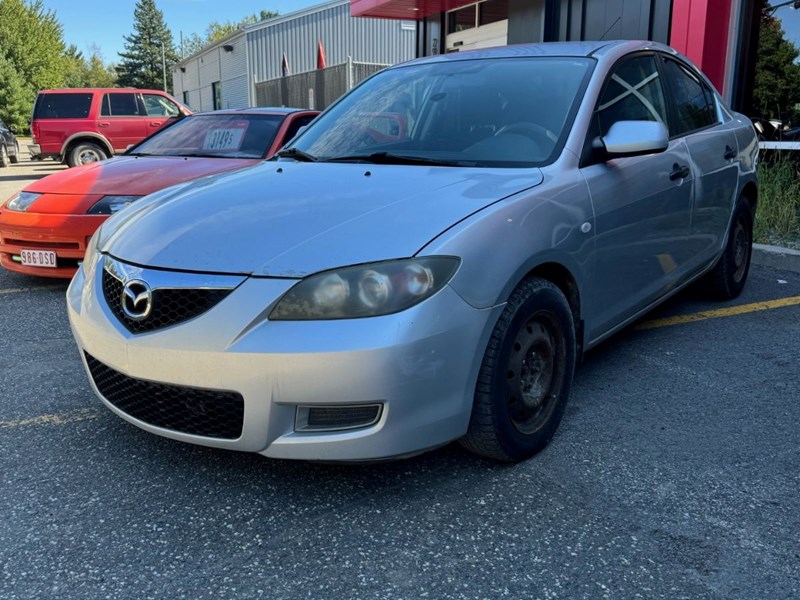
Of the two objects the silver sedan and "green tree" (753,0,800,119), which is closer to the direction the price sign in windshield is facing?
the silver sedan

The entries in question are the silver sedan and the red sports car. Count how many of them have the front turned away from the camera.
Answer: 0

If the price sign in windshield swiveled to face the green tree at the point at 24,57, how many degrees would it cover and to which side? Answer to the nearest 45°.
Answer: approximately 135° to its right

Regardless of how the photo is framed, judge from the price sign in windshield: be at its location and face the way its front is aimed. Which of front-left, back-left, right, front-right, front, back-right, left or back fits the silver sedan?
front-left

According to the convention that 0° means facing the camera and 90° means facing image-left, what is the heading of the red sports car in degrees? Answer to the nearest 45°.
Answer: approximately 45°

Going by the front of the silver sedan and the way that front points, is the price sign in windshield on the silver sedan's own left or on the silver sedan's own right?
on the silver sedan's own right

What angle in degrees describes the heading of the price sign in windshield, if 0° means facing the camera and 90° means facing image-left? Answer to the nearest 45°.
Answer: approximately 45°

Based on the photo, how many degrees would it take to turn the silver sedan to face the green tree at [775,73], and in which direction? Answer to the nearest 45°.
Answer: approximately 180°

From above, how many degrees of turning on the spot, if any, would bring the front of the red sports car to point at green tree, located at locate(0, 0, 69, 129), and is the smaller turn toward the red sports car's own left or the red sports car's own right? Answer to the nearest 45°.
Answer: approximately 135° to the red sports car's own right

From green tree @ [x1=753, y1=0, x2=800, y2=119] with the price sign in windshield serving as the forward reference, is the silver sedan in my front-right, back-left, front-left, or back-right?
front-left
